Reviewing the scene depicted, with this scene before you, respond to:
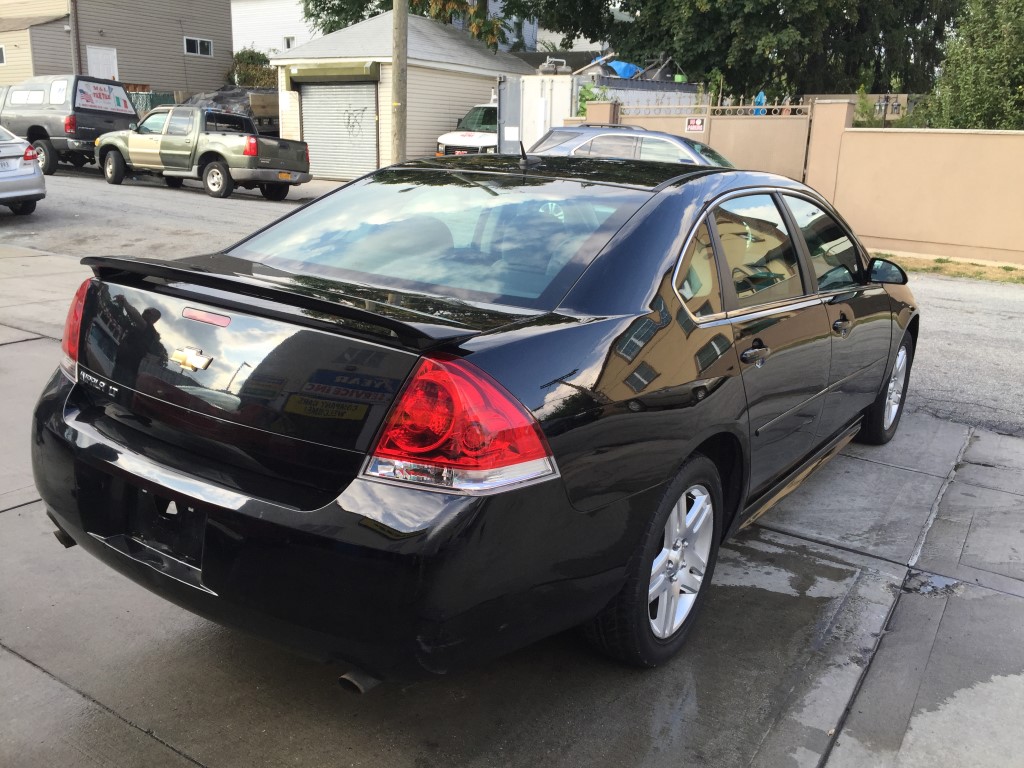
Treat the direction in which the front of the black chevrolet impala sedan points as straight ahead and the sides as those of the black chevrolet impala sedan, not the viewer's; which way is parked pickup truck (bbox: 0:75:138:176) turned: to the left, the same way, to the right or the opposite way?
to the left

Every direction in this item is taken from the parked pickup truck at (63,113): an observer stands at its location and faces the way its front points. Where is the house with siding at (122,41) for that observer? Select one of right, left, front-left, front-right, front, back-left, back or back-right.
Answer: front-right

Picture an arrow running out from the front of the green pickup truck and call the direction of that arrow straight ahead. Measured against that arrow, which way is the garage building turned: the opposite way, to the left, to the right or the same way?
to the left

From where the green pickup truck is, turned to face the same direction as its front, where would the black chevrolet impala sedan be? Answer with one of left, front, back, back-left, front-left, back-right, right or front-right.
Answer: back-left

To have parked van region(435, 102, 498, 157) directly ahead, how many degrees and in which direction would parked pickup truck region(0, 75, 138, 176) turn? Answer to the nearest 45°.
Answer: approximately 135° to its right

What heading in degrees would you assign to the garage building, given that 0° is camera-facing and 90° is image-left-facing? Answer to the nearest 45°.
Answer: approximately 45°

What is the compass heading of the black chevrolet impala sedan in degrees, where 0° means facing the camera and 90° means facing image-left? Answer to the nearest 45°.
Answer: approximately 225°

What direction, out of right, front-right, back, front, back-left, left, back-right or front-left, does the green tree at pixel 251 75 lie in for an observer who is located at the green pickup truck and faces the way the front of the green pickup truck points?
front-right

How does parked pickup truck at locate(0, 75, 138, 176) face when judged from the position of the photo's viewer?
facing away from the viewer and to the left of the viewer
